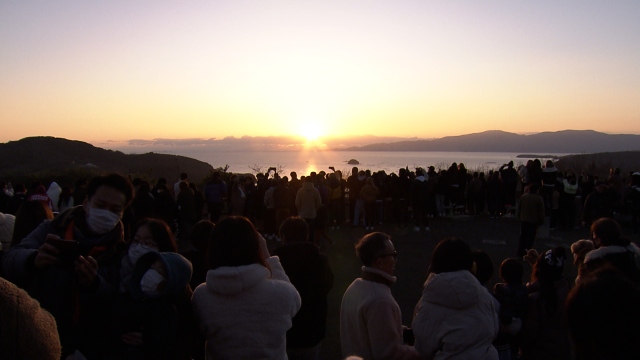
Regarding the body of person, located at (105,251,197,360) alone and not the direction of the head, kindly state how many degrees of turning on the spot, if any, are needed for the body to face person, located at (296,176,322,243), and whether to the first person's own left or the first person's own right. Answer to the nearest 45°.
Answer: approximately 180°

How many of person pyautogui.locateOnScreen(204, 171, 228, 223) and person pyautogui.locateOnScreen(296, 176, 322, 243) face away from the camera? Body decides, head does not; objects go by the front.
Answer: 2

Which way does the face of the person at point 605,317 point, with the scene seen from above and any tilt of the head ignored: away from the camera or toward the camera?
away from the camera

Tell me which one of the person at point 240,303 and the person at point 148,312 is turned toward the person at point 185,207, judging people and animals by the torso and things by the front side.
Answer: the person at point 240,303

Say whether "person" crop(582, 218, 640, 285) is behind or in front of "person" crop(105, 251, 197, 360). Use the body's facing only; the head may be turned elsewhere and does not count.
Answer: behind

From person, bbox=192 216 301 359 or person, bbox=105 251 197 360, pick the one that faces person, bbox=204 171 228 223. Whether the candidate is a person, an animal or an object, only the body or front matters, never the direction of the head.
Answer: person, bbox=192 216 301 359

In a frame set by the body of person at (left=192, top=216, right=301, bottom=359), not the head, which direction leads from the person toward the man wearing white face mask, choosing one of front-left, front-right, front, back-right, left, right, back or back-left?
left

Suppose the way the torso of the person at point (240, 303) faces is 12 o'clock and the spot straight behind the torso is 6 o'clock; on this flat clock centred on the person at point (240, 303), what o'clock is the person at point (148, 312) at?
the person at point (148, 312) is roughly at 8 o'clock from the person at point (240, 303).

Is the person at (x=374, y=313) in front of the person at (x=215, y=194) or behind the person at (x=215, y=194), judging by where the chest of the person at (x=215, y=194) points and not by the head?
behind

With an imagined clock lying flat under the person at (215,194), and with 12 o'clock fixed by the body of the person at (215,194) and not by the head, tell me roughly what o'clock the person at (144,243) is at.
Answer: the person at (144,243) is roughly at 6 o'clock from the person at (215,194).

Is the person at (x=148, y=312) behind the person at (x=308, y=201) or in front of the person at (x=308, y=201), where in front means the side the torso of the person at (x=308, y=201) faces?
behind

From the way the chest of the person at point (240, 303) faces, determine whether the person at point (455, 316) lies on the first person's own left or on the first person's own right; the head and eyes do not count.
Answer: on the first person's own right

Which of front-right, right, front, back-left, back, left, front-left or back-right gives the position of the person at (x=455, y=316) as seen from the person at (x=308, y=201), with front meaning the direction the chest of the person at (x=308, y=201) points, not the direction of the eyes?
back

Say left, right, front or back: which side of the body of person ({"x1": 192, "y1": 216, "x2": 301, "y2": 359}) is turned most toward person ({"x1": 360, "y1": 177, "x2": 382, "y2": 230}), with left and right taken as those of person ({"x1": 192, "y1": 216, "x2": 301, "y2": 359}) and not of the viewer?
front

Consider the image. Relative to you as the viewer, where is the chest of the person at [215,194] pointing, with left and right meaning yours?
facing away from the viewer

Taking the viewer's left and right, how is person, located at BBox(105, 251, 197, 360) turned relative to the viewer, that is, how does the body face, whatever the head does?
facing the viewer and to the left of the viewer

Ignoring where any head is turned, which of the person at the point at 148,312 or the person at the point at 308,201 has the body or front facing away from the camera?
the person at the point at 308,201

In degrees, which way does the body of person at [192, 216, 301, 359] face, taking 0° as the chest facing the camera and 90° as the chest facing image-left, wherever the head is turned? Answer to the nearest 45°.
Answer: approximately 180°

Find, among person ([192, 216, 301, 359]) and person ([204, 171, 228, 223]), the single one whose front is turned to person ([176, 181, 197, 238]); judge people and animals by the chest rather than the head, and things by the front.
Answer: person ([192, 216, 301, 359])

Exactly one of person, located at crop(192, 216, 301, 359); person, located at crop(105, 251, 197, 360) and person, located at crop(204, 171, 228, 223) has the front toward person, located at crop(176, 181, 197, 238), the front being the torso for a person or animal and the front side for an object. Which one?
person, located at crop(192, 216, 301, 359)
